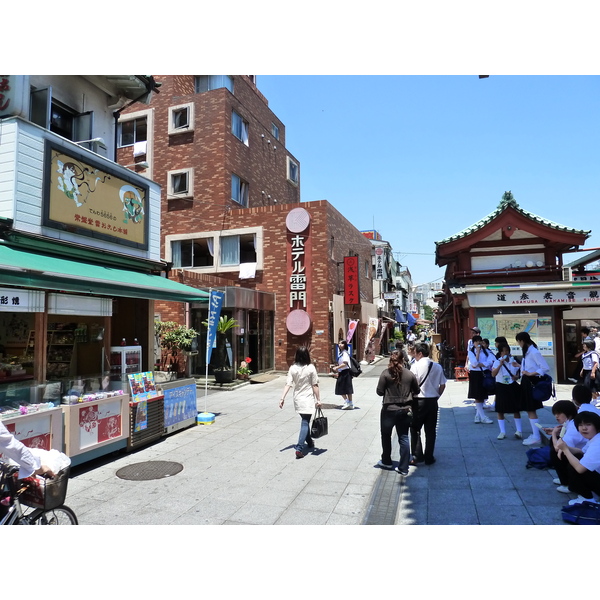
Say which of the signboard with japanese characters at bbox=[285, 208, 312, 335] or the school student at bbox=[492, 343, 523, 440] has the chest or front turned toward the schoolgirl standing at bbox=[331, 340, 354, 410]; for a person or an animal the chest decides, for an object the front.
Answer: the signboard with japanese characters

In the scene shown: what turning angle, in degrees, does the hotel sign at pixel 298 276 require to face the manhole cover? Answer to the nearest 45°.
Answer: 0° — it already faces it

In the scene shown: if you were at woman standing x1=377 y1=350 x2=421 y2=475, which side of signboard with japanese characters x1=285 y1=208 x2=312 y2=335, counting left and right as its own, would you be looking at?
front

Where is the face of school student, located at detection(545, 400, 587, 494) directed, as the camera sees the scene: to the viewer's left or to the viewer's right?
to the viewer's left

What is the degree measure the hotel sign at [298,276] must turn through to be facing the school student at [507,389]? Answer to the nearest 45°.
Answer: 0° — it already faces them

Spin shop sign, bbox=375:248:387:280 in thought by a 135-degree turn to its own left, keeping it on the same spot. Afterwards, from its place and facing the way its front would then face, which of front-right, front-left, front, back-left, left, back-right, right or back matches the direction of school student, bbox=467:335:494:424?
back-right

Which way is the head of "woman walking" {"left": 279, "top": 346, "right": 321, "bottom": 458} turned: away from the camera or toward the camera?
away from the camera

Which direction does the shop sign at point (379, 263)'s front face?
toward the camera

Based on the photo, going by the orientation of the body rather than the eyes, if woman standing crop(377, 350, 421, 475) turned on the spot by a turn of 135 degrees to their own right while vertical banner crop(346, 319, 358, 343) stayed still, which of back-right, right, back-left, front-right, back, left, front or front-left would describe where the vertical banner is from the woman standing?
back-left

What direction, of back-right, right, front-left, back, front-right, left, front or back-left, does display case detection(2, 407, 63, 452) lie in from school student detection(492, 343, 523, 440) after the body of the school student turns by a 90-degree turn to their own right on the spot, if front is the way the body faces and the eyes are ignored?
front-left

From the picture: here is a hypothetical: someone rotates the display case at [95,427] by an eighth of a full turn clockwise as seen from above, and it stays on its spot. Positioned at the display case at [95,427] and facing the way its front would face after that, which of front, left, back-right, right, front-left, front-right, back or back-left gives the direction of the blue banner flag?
back-left

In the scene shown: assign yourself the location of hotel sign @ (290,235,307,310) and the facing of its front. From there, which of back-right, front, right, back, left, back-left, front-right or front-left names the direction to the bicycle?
front

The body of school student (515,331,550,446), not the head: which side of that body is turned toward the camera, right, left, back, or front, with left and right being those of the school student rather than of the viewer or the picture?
left

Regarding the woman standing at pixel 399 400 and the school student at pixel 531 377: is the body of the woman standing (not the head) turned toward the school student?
no

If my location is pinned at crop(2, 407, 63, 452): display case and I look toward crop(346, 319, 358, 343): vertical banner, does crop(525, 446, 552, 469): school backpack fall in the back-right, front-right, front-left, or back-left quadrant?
front-right
